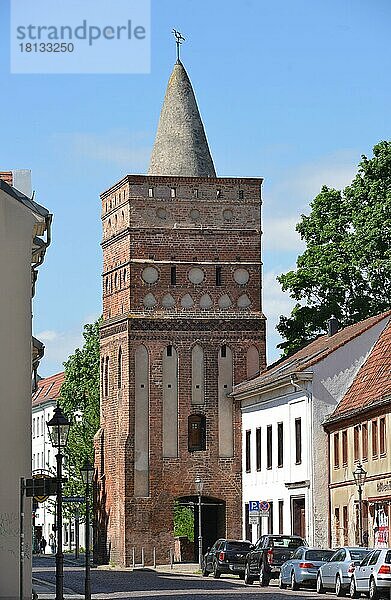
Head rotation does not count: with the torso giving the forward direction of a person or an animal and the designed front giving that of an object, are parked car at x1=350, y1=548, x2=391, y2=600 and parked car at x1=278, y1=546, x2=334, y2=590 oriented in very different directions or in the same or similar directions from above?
same or similar directions

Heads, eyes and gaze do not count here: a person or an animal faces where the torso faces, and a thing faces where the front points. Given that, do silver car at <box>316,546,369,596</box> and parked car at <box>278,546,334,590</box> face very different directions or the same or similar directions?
same or similar directions

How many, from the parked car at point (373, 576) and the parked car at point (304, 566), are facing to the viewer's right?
0

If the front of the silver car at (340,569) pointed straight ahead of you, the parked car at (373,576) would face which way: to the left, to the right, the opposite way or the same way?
the same way
